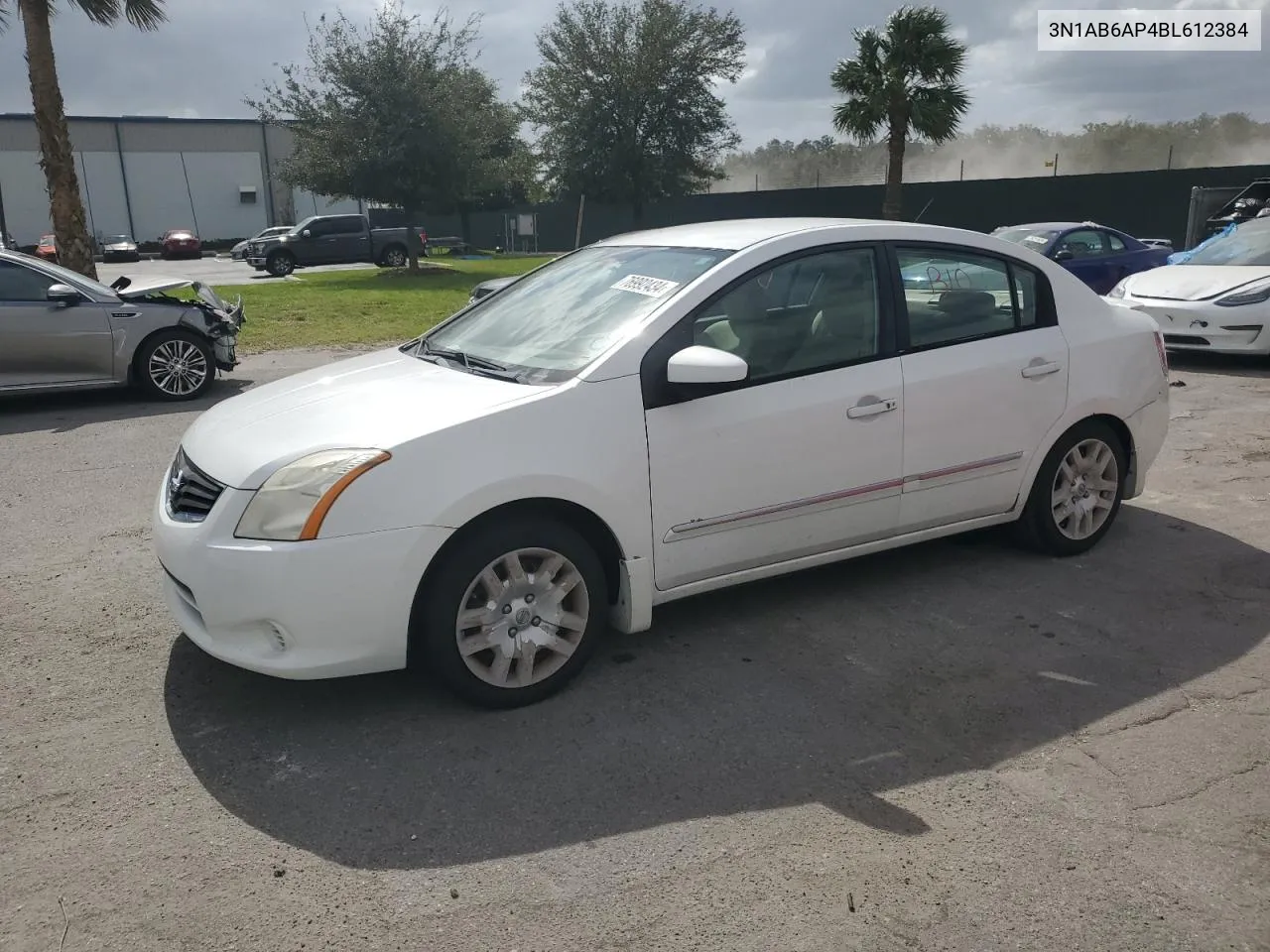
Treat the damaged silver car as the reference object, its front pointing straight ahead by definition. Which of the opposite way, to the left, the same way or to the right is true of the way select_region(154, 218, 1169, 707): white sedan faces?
the opposite way

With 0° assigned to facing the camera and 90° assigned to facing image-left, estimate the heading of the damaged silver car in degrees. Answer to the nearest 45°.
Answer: approximately 270°

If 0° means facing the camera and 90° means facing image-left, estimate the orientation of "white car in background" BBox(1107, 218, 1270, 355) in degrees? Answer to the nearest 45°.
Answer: approximately 45°

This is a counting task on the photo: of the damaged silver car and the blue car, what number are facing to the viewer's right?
1

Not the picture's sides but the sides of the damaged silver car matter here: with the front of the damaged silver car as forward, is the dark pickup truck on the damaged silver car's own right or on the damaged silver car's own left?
on the damaged silver car's own left

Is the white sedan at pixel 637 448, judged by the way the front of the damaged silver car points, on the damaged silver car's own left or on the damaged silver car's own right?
on the damaged silver car's own right

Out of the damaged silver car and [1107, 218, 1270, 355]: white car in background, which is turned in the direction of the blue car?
the damaged silver car

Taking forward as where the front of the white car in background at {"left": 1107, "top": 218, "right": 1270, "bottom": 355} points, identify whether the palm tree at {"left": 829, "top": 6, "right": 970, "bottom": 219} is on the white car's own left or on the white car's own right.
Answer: on the white car's own right
